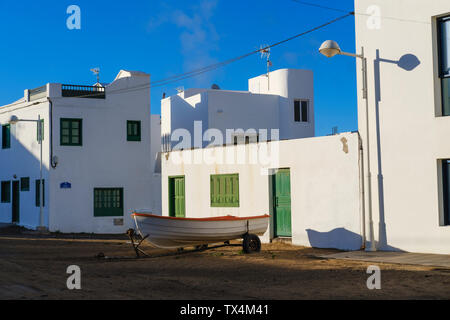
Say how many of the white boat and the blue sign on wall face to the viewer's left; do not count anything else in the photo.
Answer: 1

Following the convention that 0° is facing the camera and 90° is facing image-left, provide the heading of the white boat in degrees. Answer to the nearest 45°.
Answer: approximately 90°

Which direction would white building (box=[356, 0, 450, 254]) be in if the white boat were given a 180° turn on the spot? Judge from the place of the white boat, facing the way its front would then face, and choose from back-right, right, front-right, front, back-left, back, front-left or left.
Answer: front

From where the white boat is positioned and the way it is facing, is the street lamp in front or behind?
behind

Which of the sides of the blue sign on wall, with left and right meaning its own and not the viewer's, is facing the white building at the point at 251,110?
left

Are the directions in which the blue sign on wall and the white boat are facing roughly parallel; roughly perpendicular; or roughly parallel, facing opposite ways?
roughly perpendicular

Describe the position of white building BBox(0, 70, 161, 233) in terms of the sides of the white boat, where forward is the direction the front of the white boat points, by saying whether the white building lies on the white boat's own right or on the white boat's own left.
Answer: on the white boat's own right

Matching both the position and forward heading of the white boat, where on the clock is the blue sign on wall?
The blue sign on wall is roughly at 2 o'clock from the white boat.
